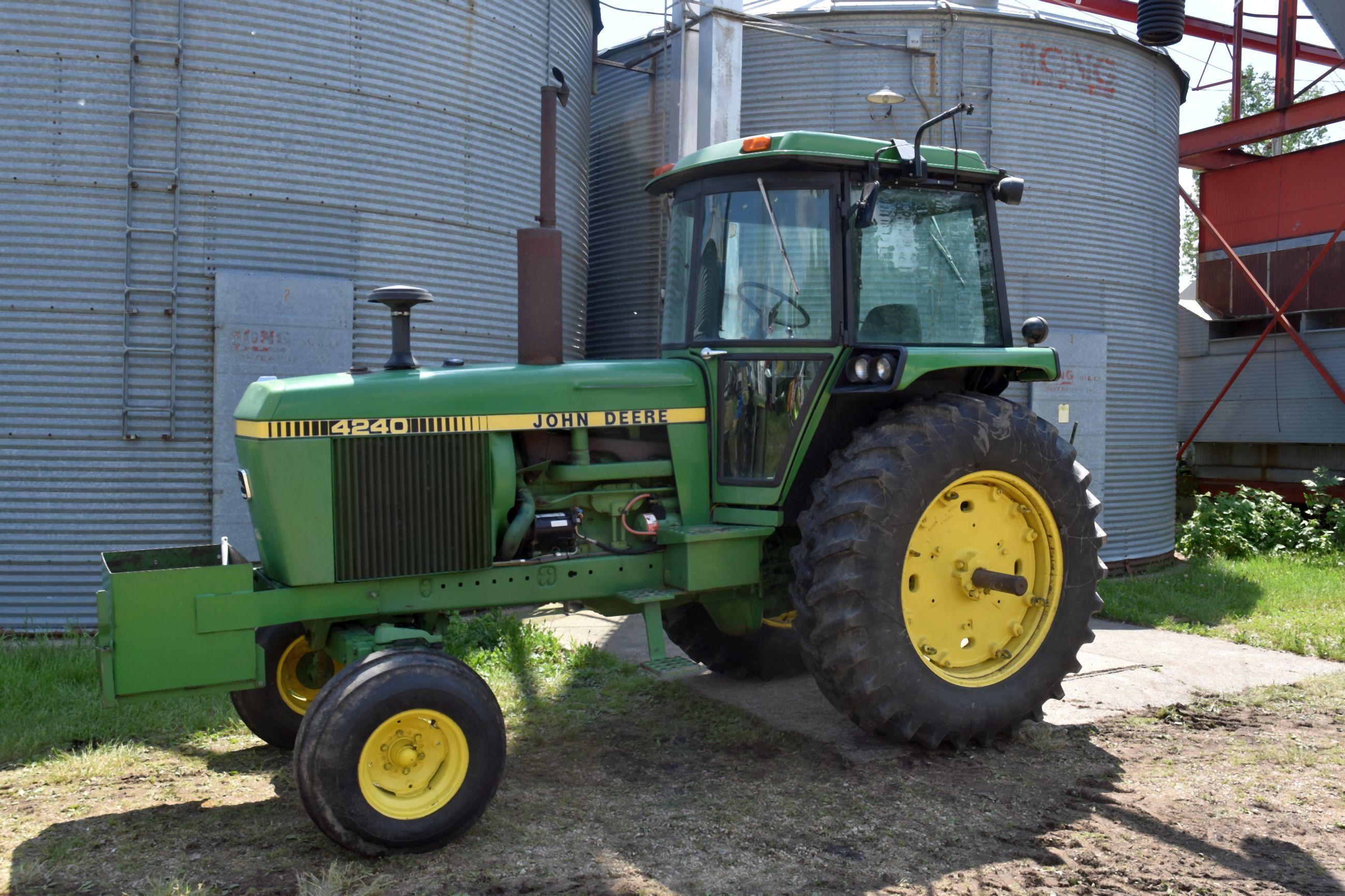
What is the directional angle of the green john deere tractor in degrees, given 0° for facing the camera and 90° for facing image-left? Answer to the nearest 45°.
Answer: approximately 45°

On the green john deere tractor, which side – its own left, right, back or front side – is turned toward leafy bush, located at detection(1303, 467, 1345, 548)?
back

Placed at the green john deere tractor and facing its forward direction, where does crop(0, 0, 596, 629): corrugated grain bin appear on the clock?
The corrugated grain bin is roughly at 3 o'clock from the green john deere tractor.

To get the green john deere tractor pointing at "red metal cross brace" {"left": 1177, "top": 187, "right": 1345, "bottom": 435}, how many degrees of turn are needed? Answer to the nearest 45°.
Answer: approximately 180°

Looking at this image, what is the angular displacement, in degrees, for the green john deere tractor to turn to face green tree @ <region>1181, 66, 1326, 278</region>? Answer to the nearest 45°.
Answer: approximately 180°

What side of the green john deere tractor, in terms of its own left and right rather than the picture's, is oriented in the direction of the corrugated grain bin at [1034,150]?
back

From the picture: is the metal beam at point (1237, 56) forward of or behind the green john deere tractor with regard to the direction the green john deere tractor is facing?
behind

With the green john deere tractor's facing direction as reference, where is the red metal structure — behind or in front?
behind

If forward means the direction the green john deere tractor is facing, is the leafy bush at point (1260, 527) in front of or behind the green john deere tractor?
behind
